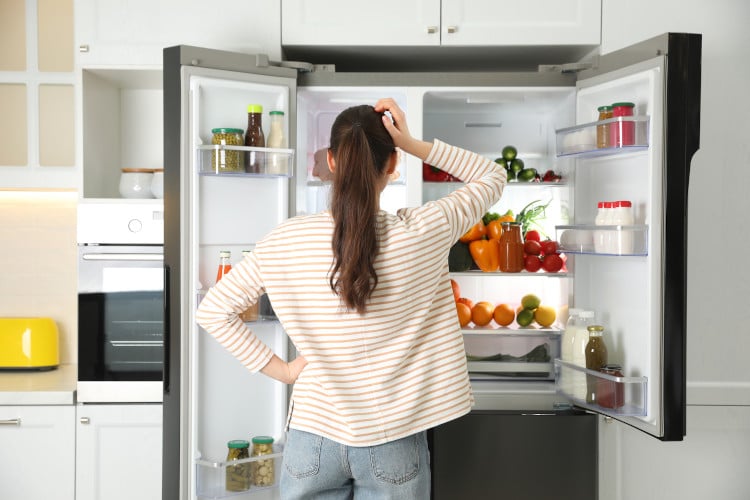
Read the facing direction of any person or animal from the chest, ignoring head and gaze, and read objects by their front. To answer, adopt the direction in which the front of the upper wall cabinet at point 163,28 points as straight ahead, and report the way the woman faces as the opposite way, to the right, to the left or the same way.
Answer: the opposite way

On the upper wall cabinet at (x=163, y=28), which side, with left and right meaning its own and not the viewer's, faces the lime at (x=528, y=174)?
left

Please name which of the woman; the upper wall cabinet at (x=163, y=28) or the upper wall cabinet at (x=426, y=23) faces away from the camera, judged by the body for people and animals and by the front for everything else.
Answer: the woman

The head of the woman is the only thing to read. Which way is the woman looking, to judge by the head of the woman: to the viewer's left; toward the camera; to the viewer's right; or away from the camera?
away from the camera

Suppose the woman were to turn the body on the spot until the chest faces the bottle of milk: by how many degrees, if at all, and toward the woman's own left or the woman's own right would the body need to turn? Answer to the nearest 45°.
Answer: approximately 45° to the woman's own right

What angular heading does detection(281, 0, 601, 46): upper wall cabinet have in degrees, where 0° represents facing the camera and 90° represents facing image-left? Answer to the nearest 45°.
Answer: approximately 0°

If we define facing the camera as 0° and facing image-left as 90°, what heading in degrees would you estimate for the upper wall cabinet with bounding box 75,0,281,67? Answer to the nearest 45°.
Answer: approximately 0°

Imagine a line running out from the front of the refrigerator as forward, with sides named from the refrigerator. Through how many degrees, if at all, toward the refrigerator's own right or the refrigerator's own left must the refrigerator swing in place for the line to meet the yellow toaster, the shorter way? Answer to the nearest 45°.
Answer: approximately 90° to the refrigerator's own right

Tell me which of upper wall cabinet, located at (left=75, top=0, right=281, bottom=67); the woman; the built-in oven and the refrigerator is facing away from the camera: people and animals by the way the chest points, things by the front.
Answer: the woman

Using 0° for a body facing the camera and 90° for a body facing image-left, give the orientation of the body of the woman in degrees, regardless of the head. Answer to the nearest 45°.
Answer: approximately 180°

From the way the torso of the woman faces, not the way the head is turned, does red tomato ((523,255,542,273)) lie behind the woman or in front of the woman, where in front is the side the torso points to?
in front
